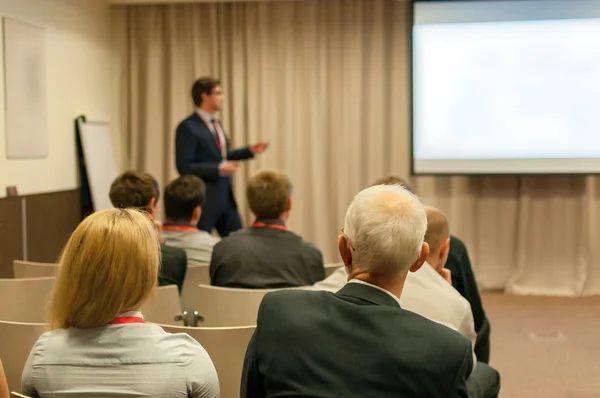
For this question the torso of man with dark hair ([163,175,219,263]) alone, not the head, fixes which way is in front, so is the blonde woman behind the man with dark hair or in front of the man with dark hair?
behind

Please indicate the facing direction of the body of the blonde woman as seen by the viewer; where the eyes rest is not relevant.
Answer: away from the camera

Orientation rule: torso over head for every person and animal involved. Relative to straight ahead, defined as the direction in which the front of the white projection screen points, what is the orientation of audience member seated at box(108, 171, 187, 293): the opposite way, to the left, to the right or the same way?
the opposite way

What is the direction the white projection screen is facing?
toward the camera

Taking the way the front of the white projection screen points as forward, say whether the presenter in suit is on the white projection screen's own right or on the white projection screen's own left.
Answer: on the white projection screen's own right

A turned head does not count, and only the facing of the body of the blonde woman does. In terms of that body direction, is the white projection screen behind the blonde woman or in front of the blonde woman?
in front

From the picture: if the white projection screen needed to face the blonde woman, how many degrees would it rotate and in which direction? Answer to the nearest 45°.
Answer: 0° — it already faces them

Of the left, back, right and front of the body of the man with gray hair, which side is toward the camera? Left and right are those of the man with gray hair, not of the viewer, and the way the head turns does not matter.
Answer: back

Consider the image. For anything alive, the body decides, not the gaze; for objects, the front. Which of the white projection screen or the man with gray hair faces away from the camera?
the man with gray hair

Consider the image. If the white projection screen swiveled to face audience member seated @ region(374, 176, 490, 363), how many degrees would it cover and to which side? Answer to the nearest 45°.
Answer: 0° — it already faces them

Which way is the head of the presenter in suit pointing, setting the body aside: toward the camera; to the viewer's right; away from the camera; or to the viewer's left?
to the viewer's right

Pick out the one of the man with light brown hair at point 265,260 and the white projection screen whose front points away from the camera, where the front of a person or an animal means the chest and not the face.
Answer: the man with light brown hair

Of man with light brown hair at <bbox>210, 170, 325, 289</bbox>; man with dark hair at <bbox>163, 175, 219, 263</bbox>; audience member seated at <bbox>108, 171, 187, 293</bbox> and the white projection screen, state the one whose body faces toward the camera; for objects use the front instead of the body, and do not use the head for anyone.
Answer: the white projection screen

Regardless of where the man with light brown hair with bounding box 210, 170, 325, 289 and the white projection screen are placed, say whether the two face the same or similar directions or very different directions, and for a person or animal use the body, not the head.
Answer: very different directions

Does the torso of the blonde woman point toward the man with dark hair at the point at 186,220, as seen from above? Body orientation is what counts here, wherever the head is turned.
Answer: yes

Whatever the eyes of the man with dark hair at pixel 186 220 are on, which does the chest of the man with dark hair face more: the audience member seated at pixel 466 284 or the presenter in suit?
the presenter in suit

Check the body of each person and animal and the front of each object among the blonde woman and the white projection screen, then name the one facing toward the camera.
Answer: the white projection screen

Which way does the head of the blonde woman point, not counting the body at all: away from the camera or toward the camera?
away from the camera

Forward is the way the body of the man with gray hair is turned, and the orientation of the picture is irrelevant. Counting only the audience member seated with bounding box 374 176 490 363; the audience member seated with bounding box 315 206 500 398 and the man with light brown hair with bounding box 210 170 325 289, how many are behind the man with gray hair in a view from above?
0
